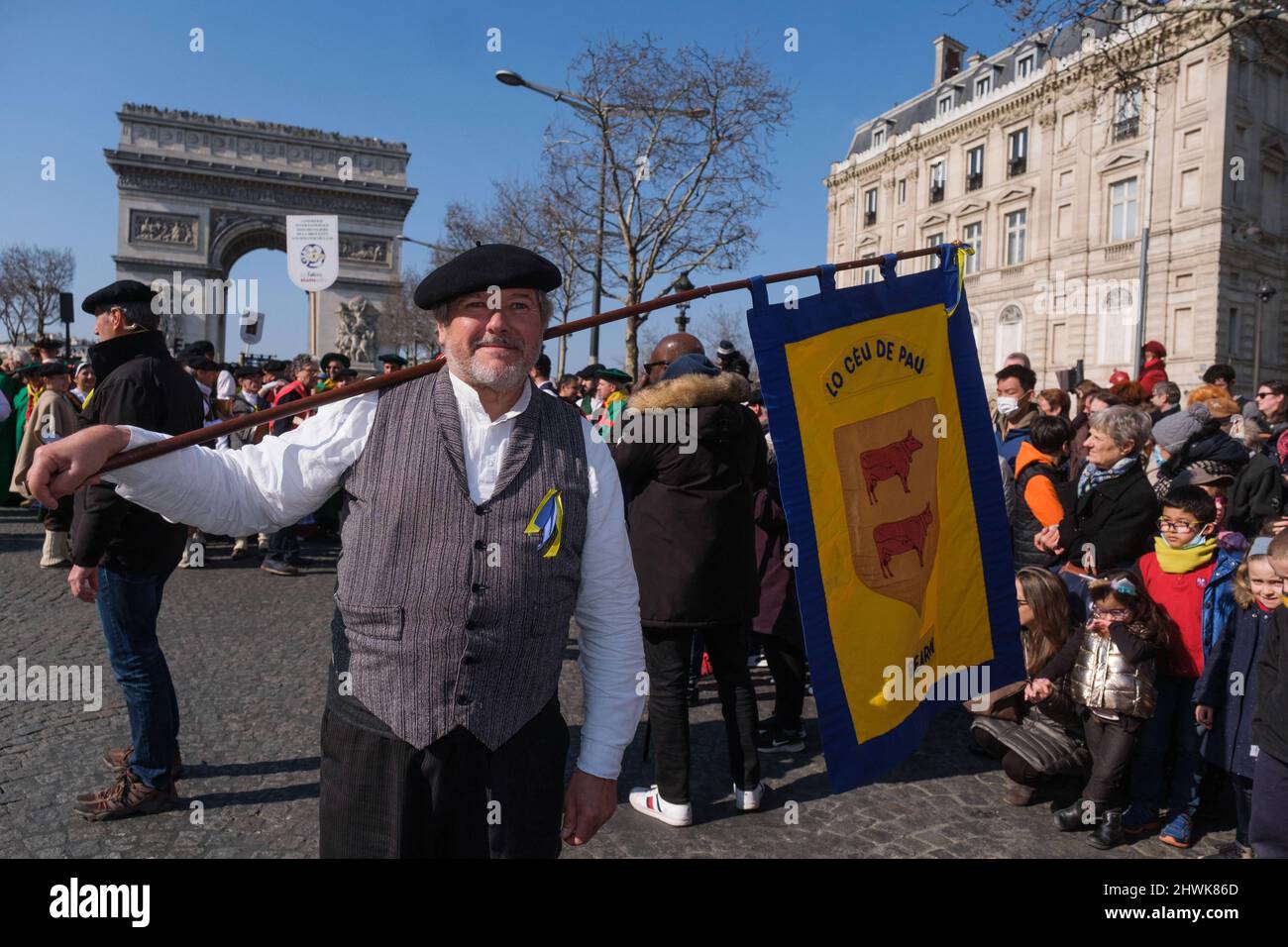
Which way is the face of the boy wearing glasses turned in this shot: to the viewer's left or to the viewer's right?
to the viewer's left

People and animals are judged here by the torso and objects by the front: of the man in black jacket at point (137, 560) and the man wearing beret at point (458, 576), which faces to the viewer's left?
the man in black jacket

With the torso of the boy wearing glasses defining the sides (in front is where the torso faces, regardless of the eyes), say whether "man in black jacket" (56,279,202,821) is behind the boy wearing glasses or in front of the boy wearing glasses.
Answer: in front

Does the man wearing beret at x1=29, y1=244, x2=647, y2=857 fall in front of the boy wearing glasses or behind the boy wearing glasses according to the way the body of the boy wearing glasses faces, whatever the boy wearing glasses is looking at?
in front

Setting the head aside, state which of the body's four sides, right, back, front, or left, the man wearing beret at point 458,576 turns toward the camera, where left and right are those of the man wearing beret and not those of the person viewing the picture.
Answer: front

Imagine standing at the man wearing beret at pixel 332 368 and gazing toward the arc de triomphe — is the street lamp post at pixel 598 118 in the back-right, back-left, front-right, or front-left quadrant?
front-right

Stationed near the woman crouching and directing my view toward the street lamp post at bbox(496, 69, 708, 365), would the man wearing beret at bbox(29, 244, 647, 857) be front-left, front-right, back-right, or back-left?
back-left

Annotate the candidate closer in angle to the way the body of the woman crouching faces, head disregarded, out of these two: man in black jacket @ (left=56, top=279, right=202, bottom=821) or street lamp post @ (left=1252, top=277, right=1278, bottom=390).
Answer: the man in black jacket

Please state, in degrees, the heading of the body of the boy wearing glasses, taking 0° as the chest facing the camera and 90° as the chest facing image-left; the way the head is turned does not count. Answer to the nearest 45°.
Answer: approximately 45°

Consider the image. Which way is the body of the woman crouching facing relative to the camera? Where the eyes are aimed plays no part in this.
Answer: to the viewer's left
